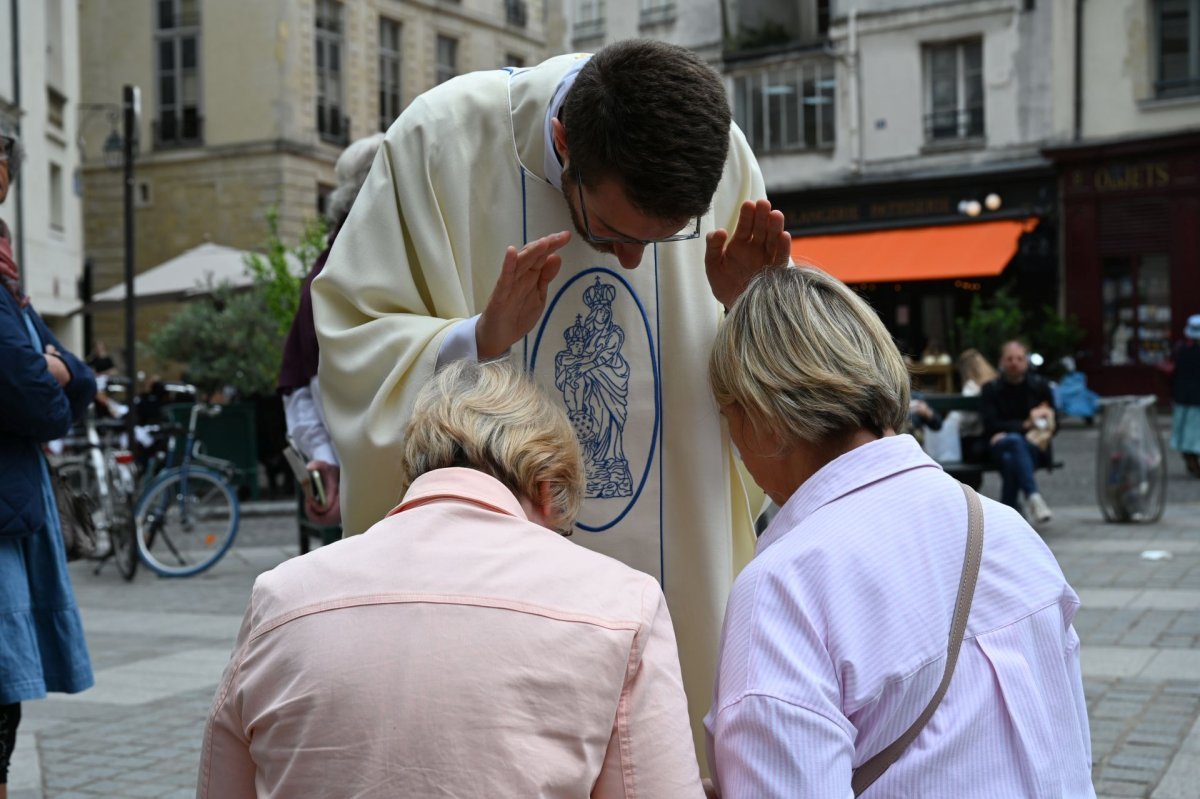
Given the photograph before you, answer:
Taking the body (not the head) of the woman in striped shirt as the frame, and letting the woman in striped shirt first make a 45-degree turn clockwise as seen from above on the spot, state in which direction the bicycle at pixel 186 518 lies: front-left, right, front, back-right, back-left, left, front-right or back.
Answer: front-left

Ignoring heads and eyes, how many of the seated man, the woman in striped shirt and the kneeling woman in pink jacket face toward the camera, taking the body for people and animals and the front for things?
1

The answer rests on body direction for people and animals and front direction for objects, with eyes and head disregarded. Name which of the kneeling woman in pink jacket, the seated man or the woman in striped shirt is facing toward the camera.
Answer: the seated man

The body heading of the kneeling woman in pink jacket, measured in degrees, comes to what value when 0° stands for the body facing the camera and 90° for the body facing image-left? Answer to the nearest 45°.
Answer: approximately 180°

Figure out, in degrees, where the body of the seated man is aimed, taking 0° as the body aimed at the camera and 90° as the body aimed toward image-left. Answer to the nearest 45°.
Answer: approximately 0°

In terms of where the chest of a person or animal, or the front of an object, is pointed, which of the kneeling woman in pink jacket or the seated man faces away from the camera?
the kneeling woman in pink jacket

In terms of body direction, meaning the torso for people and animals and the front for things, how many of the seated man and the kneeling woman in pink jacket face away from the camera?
1

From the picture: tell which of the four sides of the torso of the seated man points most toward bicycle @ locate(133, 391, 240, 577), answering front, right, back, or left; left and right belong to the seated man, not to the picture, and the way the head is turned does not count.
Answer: right

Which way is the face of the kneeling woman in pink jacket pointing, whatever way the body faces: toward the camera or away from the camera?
away from the camera

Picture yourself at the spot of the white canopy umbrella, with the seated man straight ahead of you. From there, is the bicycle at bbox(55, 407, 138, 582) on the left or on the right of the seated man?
right

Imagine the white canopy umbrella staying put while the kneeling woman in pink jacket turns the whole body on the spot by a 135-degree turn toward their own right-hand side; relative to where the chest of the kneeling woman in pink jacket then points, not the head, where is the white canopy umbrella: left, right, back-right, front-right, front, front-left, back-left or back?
back-left

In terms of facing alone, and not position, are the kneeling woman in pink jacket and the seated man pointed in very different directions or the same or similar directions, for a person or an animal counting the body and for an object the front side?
very different directions

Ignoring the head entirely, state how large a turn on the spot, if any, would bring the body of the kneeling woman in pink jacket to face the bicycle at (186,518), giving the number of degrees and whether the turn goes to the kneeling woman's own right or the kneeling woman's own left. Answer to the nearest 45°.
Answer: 0° — they already face it

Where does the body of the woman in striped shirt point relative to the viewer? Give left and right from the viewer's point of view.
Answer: facing away from the viewer and to the left of the viewer

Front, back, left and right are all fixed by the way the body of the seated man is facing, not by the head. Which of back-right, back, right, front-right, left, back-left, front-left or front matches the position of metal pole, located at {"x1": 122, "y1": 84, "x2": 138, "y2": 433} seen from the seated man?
right
